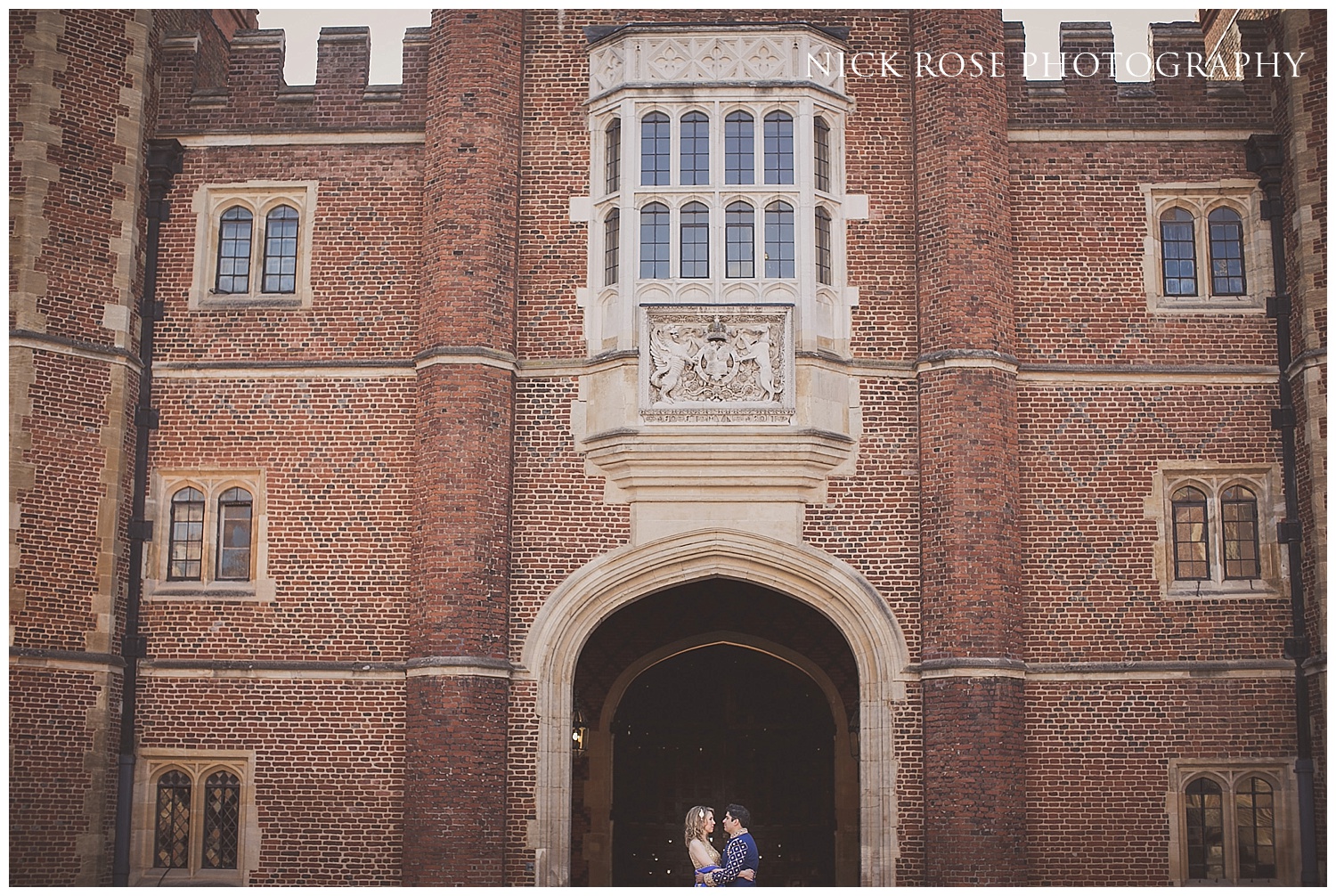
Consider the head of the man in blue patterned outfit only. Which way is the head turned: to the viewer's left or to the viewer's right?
to the viewer's left

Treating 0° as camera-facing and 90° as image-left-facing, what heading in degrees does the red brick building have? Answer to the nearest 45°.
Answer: approximately 0°

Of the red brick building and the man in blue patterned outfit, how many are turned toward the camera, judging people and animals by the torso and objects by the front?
1

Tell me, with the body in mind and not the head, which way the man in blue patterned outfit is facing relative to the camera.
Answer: to the viewer's left

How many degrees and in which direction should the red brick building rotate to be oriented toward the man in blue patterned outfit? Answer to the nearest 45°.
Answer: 0° — it already faces them

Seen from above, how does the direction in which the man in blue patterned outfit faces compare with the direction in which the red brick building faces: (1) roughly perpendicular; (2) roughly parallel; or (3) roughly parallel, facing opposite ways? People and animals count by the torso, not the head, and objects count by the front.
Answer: roughly perpendicular

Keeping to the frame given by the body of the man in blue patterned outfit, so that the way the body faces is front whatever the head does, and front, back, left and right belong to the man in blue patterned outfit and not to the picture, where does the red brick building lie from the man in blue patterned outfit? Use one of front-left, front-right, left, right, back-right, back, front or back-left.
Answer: right
